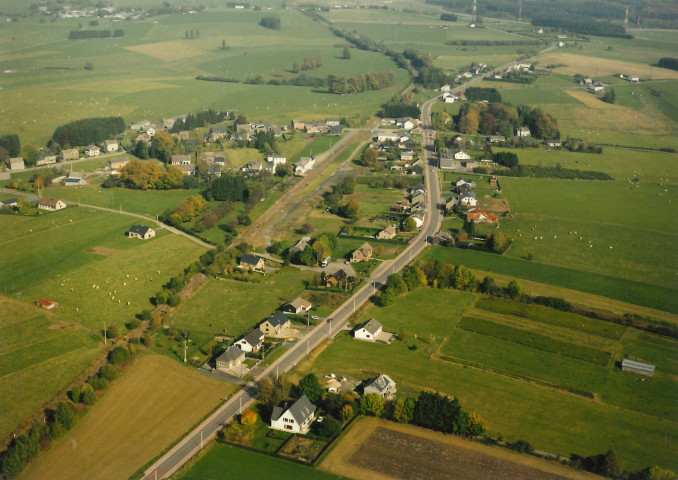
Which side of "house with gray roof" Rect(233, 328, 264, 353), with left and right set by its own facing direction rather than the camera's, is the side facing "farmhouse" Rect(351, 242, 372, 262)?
left

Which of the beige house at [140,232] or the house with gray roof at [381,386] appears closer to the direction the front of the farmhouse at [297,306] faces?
the house with gray roof

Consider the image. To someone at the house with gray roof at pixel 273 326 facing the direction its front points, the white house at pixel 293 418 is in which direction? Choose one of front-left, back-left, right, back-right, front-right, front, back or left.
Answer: front-right

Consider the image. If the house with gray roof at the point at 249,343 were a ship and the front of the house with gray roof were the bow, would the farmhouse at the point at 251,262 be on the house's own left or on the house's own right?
on the house's own left

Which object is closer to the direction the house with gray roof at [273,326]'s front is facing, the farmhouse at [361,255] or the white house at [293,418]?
the white house

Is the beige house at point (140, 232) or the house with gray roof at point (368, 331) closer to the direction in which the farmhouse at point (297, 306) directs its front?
the house with gray roof

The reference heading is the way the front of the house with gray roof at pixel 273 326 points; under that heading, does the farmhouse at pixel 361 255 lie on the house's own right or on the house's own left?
on the house's own left

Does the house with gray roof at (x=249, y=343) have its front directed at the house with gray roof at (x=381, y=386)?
yes

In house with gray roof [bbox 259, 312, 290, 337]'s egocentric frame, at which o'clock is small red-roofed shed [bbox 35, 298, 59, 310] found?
The small red-roofed shed is roughly at 5 o'clock from the house with gray roof.

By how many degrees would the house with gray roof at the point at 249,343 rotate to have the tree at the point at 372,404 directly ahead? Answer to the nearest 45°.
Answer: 0° — it already faces it

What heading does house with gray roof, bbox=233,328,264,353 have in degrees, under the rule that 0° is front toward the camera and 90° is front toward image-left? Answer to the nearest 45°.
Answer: approximately 315°

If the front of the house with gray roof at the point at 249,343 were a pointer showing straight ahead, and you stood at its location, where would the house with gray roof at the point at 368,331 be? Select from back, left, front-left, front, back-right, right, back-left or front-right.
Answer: front-left

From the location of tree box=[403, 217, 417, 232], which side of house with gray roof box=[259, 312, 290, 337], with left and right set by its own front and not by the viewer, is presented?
left
